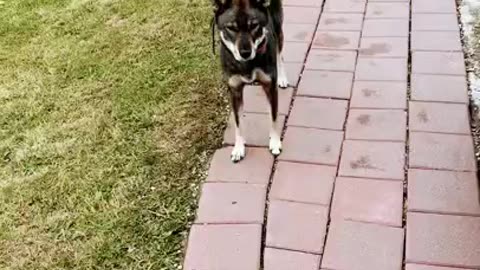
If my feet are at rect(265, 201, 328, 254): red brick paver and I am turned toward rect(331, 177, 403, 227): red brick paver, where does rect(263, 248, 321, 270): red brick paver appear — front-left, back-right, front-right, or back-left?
back-right

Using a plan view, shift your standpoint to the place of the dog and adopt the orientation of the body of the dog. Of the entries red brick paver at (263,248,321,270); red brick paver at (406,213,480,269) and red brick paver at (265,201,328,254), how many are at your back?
0

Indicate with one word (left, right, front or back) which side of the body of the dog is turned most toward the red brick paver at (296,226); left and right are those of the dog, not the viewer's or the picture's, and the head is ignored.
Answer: front

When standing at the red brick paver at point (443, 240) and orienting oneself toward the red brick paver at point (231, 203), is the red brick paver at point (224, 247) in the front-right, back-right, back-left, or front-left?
front-left

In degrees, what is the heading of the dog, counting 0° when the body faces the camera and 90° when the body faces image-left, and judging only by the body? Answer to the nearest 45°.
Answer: approximately 0°

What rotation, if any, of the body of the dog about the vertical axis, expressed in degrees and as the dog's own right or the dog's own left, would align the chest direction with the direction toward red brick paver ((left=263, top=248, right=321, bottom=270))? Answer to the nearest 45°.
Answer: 0° — it already faces it

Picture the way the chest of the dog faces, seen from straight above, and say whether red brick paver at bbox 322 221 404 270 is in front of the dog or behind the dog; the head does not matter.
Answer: in front

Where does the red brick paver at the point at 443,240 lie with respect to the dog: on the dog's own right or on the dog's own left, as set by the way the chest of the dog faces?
on the dog's own left

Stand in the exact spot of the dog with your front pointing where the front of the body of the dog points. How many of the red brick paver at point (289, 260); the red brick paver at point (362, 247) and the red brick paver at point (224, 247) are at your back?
0

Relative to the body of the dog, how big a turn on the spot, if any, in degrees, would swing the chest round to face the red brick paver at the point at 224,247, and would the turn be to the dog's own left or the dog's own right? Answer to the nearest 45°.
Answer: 0° — it already faces it

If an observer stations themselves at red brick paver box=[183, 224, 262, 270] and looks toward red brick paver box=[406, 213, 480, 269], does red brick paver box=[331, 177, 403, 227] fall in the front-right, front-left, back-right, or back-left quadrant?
front-left
